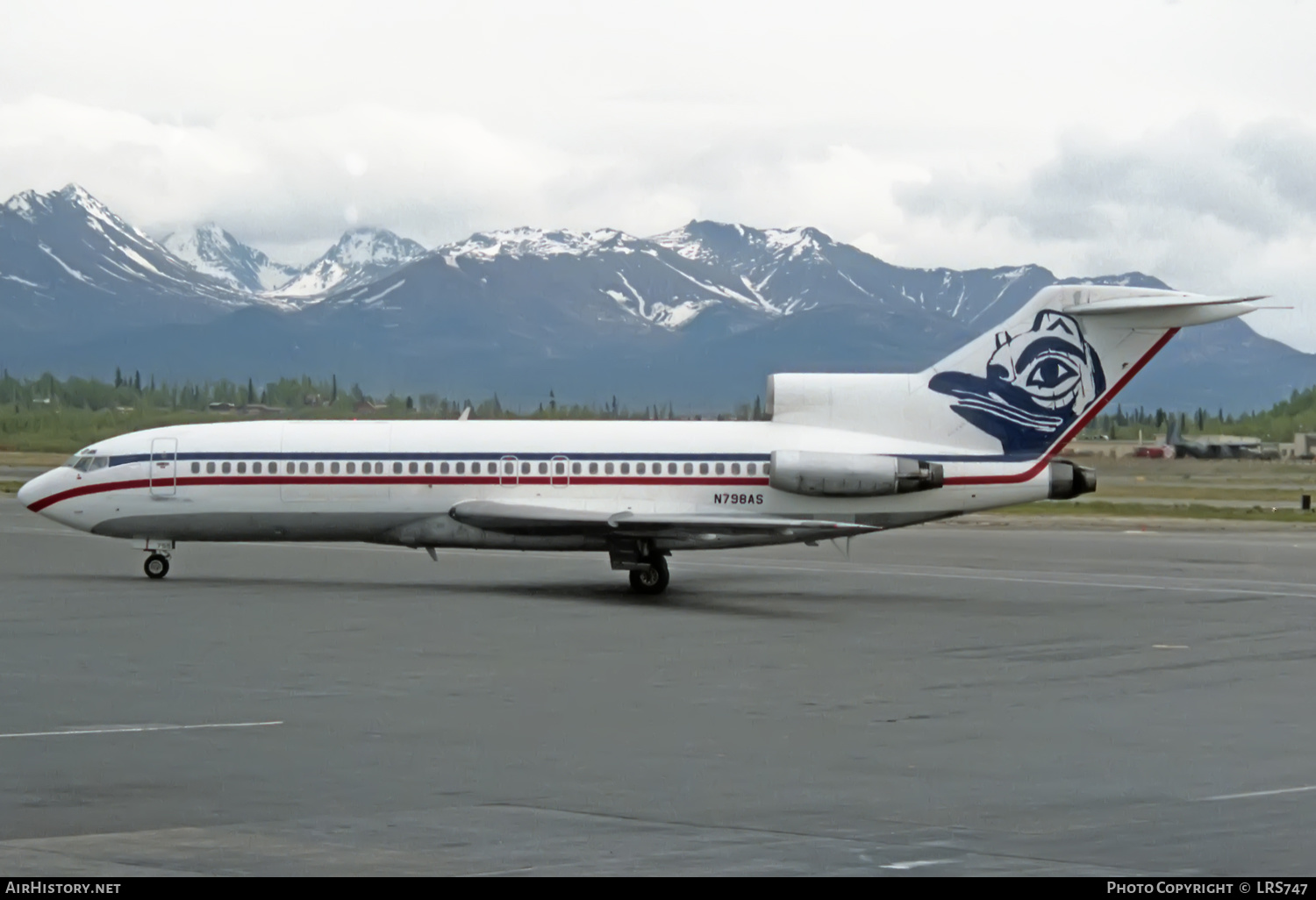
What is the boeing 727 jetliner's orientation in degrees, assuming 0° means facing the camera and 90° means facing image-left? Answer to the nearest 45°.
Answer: approximately 90°
